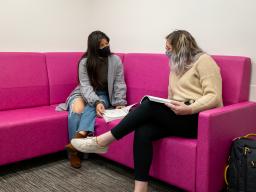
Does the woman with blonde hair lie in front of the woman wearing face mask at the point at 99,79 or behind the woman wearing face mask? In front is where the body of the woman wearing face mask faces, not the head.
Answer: in front

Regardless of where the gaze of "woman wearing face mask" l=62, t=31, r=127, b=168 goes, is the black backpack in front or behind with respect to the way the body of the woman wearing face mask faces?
in front

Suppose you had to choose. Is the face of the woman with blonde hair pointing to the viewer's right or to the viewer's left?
to the viewer's left

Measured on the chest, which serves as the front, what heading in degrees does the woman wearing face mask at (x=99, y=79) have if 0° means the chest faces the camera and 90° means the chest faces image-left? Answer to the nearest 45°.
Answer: approximately 0°

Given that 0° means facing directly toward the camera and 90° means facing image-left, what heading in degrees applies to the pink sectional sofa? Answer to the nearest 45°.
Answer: approximately 0°
